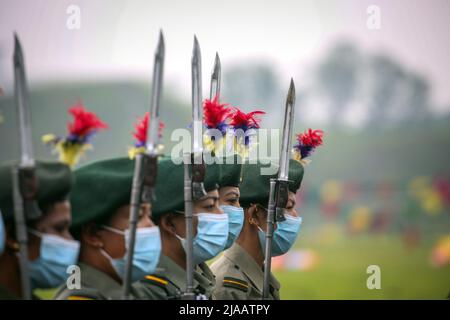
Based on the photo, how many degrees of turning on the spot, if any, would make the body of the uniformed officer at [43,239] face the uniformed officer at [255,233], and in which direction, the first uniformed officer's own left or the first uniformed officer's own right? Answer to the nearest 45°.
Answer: approximately 45° to the first uniformed officer's own left

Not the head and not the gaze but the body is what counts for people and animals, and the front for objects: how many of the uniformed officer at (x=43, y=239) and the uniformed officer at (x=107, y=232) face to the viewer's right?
2

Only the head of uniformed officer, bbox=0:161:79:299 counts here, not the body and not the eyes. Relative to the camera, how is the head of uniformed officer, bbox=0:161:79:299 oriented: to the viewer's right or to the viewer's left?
to the viewer's right

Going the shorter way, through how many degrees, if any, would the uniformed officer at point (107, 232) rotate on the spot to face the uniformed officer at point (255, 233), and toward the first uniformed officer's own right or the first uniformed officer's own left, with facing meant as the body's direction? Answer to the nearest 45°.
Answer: approximately 45° to the first uniformed officer's own left

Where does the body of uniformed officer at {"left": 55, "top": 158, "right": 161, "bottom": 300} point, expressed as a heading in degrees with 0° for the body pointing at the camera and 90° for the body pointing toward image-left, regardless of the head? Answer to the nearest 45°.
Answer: approximately 270°

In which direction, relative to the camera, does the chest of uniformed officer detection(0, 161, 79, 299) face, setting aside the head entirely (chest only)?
to the viewer's right

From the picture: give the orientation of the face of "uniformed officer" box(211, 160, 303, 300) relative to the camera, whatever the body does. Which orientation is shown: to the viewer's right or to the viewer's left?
to the viewer's right

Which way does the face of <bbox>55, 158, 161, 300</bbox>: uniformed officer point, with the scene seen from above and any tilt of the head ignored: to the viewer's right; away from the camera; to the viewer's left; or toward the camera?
to the viewer's right
